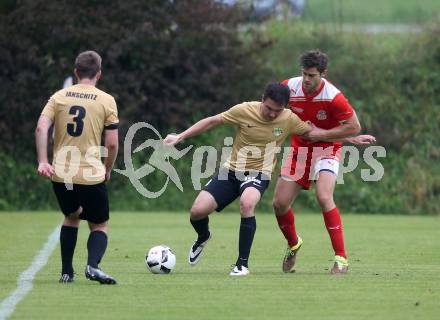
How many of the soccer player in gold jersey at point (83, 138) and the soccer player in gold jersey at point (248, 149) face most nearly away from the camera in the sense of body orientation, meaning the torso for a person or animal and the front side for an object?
1

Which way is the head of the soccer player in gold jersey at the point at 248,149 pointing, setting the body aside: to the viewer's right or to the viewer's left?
to the viewer's left

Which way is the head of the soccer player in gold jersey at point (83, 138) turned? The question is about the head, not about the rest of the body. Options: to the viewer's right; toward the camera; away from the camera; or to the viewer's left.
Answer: away from the camera

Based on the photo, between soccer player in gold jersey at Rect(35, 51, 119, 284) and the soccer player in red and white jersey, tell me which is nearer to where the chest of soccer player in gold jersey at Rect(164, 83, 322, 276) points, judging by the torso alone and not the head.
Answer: the soccer player in gold jersey

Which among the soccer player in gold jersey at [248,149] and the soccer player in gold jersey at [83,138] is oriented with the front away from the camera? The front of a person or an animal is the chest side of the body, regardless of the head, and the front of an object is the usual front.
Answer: the soccer player in gold jersey at [83,138]

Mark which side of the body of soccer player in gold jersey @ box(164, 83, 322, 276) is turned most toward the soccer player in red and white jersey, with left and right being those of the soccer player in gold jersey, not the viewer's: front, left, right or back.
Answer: left

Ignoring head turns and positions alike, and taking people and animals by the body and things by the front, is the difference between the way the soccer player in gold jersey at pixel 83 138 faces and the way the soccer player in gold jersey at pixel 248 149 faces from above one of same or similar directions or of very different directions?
very different directions

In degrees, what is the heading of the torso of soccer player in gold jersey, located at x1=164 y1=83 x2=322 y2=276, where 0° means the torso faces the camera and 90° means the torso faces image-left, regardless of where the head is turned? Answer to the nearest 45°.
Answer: approximately 0°

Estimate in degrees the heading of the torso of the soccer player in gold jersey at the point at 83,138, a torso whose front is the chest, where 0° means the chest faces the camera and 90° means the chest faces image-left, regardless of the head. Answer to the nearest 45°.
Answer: approximately 180°

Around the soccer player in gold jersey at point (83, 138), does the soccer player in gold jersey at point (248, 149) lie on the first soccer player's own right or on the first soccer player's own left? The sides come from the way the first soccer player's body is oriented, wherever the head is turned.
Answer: on the first soccer player's own right
